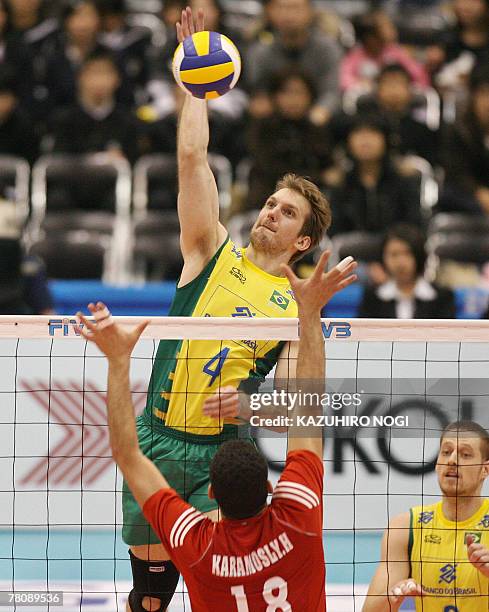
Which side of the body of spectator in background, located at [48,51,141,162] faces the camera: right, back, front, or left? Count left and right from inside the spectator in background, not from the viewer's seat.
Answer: front

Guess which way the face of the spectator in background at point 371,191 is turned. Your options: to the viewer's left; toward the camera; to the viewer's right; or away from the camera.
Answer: toward the camera

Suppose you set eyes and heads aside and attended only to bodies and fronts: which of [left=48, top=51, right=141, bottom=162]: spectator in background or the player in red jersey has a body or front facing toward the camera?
the spectator in background

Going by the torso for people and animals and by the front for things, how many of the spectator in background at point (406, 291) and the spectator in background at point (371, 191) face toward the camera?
2

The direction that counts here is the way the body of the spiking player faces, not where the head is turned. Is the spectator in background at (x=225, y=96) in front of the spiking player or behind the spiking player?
behind

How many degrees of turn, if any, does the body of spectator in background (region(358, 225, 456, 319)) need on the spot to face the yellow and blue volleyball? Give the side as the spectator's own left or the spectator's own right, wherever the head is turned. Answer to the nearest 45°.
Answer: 0° — they already face it

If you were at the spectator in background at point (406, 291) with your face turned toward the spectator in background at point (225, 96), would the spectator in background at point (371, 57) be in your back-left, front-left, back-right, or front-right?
front-right

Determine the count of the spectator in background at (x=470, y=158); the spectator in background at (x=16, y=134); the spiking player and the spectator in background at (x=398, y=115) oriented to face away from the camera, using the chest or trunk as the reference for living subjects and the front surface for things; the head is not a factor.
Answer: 0

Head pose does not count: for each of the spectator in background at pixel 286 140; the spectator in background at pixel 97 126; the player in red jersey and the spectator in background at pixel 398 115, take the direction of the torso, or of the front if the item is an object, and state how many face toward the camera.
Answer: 3

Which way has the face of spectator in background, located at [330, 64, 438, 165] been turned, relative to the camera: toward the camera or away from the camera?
toward the camera

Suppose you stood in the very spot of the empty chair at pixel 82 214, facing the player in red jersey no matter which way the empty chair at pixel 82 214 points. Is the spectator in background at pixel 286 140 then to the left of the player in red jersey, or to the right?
left

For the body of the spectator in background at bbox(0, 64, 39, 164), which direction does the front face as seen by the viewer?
toward the camera

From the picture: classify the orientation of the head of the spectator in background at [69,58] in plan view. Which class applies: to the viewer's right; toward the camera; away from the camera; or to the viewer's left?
toward the camera

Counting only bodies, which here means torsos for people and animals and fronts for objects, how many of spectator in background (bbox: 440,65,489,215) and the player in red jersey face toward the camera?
1

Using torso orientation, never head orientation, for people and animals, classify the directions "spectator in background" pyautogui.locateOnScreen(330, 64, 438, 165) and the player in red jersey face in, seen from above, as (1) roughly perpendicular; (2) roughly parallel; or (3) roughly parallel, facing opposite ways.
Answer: roughly parallel, facing opposite ways

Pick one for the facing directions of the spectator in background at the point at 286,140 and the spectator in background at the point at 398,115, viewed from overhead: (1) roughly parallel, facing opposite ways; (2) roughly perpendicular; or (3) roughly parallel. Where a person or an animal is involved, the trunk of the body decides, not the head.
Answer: roughly parallel

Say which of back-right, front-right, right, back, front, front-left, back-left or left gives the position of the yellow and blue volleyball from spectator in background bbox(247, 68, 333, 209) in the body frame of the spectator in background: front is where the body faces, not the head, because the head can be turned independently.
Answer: front

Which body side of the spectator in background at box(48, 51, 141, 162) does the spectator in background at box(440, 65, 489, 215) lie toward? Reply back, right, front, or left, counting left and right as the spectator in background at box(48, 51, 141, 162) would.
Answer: left

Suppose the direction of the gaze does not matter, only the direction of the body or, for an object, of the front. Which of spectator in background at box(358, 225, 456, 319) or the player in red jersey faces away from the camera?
the player in red jersey
